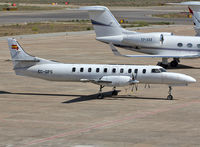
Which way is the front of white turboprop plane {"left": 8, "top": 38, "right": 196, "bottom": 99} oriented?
to the viewer's right
